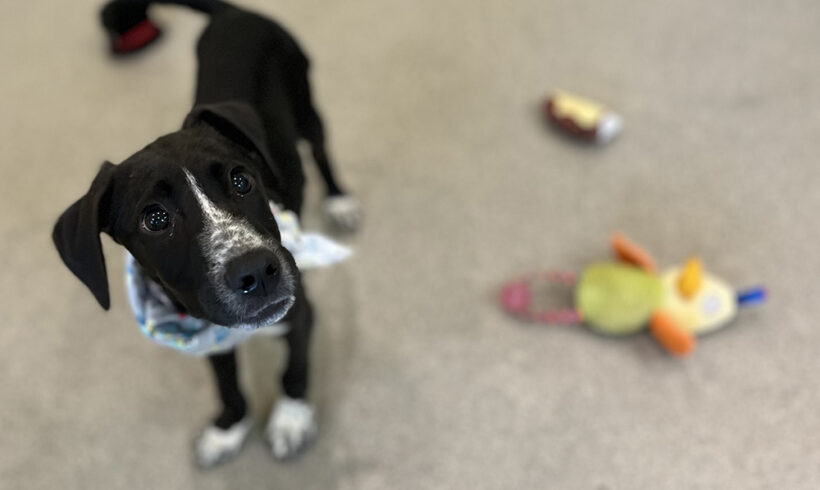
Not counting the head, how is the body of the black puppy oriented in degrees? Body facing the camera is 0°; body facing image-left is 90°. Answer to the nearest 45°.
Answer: approximately 0°

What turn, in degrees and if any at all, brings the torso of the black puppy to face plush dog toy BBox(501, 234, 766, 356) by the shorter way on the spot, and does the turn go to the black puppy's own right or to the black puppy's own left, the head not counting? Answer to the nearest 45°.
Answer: approximately 90° to the black puppy's own left

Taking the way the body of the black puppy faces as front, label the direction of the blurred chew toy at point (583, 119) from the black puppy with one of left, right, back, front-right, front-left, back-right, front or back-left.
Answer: back-left
